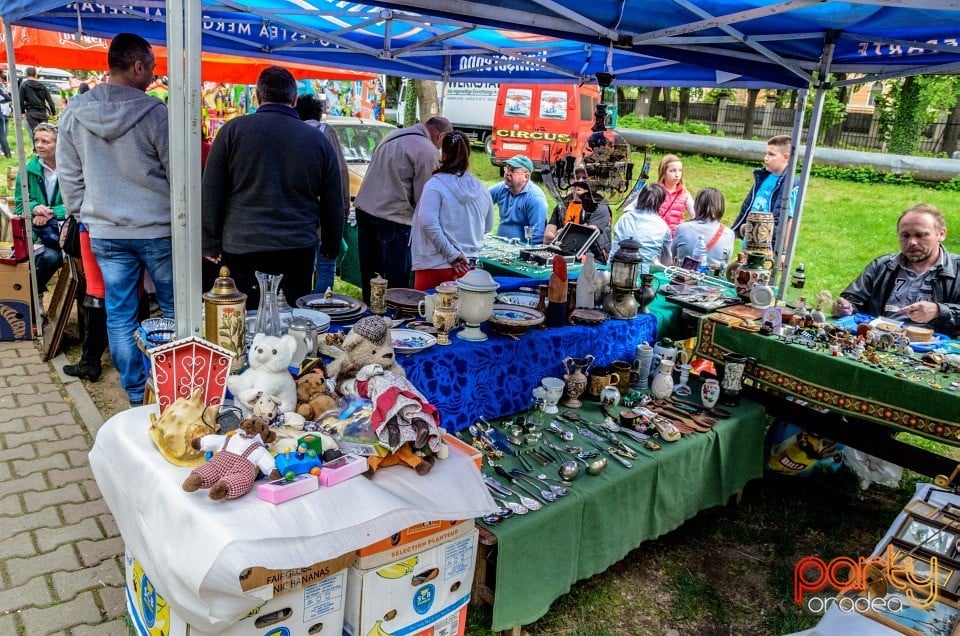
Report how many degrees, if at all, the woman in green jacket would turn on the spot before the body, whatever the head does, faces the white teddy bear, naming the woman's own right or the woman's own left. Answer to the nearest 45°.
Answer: approximately 45° to the woman's own right

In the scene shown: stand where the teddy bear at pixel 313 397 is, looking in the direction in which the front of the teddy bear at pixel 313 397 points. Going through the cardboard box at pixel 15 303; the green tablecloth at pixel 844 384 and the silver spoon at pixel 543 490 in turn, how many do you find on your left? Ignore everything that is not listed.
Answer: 2

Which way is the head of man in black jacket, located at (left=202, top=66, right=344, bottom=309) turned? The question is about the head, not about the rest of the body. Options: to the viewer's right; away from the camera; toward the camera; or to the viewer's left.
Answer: away from the camera

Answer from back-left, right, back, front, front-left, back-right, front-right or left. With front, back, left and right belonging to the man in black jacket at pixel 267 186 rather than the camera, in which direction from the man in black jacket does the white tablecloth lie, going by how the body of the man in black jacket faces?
back

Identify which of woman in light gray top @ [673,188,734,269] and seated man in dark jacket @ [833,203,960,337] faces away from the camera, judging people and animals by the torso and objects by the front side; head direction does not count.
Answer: the woman in light gray top

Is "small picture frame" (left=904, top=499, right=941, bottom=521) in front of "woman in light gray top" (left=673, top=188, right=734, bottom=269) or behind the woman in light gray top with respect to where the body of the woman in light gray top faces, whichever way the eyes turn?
behind

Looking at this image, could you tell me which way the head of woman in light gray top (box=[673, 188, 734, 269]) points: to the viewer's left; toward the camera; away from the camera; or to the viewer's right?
away from the camera

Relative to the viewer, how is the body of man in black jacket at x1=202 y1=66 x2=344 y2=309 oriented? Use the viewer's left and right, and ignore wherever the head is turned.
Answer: facing away from the viewer

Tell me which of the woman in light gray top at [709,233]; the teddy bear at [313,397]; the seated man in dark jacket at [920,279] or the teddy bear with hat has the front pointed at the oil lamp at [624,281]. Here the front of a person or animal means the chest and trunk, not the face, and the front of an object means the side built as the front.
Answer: the seated man in dark jacket

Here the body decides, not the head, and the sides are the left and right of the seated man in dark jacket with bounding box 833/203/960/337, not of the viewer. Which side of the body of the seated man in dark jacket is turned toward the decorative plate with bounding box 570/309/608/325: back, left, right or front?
front

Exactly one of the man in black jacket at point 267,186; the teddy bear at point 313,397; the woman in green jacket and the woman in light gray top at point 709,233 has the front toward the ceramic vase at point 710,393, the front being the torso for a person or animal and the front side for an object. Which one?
the woman in green jacket

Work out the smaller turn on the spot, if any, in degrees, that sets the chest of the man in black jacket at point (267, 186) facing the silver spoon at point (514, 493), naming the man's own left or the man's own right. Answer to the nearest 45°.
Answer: approximately 135° to the man's own right

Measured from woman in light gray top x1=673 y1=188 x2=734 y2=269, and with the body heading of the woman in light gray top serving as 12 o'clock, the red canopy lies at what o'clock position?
The red canopy is roughly at 9 o'clock from the woman in light gray top.

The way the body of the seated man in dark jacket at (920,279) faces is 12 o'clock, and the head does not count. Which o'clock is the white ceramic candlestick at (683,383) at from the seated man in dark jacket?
The white ceramic candlestick is roughly at 12 o'clock from the seated man in dark jacket.

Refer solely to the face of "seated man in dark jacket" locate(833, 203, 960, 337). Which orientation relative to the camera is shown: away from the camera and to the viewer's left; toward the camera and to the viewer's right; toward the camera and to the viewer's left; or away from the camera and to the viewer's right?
toward the camera and to the viewer's left

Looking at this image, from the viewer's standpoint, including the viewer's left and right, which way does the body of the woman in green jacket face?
facing the viewer and to the right of the viewer

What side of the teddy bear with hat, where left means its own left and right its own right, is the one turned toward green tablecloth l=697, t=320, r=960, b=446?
left

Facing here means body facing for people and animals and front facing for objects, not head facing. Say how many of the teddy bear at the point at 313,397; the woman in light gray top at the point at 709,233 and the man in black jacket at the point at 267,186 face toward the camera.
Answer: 1

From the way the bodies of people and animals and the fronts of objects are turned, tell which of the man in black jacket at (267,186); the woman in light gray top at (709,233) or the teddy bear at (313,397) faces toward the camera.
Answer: the teddy bear
